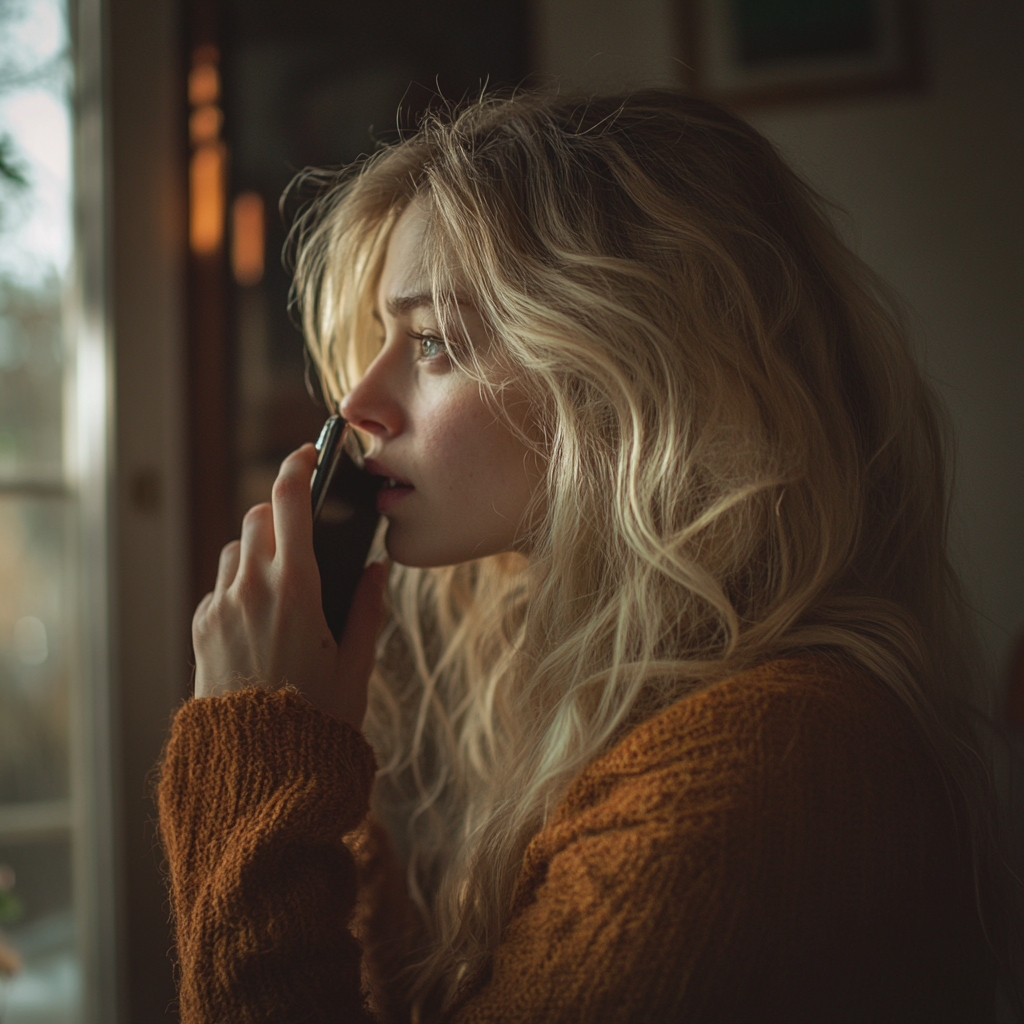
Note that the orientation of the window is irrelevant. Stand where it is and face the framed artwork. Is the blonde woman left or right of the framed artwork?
right

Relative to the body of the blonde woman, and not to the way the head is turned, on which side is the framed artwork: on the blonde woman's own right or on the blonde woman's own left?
on the blonde woman's own right

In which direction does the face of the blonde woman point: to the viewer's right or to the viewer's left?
to the viewer's left

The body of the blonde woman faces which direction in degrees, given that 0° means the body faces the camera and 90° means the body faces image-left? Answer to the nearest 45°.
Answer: approximately 90°

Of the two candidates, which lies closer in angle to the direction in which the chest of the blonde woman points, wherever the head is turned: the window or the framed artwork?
the window
